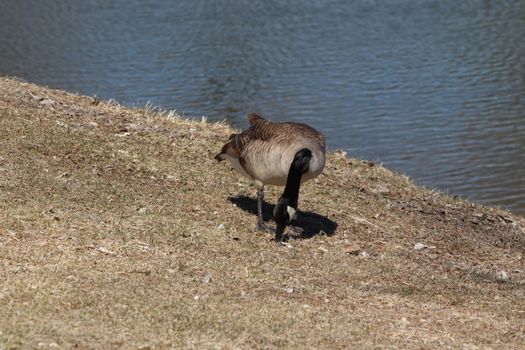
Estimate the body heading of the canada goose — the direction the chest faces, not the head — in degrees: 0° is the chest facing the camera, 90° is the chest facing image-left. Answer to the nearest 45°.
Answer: approximately 315°

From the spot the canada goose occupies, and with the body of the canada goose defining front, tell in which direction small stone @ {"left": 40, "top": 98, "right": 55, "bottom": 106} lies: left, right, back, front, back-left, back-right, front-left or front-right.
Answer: back

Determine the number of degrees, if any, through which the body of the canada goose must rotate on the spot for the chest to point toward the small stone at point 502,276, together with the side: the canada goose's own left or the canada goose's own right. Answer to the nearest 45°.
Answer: approximately 45° to the canada goose's own left

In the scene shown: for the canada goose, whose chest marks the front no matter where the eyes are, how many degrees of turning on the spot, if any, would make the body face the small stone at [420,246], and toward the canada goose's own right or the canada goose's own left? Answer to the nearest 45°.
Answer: approximately 45° to the canada goose's own left
